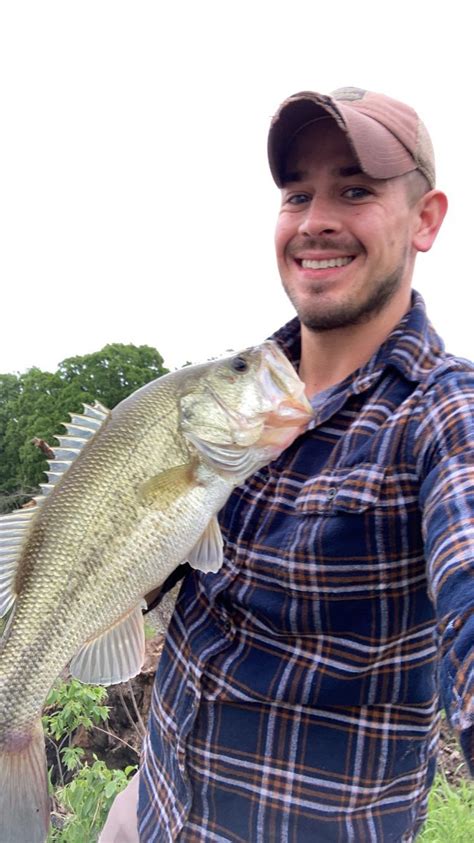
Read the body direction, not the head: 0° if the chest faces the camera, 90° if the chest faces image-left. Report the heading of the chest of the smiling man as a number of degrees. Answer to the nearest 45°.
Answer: approximately 45°

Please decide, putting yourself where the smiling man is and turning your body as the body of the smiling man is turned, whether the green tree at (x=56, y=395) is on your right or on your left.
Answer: on your right

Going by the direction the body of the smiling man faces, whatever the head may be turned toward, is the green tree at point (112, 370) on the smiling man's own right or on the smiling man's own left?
on the smiling man's own right
